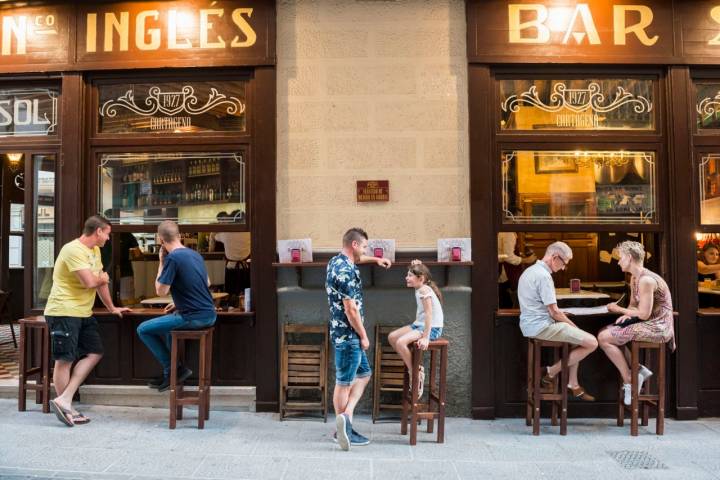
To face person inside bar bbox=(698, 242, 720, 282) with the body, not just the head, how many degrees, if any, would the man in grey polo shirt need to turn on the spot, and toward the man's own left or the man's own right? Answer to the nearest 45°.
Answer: approximately 45° to the man's own left

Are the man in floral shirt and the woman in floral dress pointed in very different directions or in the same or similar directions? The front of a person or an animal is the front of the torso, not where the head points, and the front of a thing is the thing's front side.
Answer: very different directions

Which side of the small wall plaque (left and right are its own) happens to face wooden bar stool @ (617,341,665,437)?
left

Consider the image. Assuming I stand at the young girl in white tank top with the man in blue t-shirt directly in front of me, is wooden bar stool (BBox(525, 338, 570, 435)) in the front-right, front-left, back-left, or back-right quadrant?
back-right

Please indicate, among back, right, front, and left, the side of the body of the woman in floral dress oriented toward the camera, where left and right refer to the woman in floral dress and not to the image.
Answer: left

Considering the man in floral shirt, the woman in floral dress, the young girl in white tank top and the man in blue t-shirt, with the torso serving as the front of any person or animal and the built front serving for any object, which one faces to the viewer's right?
the man in floral shirt

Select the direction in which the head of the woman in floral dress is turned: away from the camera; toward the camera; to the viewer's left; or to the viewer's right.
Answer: to the viewer's left

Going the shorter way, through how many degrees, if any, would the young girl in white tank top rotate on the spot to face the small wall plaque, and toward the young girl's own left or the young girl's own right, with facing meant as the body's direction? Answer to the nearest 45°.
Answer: approximately 45° to the young girl's own right

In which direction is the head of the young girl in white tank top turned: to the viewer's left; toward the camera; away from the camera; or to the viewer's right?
to the viewer's left

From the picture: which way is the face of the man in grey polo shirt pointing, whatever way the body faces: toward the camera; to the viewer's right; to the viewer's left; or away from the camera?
to the viewer's right

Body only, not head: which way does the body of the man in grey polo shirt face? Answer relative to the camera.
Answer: to the viewer's right

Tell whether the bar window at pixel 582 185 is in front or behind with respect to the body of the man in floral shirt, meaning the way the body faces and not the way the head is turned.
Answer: in front

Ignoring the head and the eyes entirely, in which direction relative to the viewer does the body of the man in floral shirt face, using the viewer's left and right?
facing to the right of the viewer
